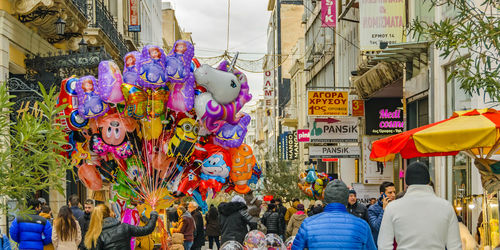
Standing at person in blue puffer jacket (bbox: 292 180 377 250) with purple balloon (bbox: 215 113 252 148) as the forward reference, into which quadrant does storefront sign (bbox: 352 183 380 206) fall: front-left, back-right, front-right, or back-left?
front-right

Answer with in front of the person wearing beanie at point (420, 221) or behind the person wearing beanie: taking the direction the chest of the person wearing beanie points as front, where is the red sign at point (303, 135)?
in front

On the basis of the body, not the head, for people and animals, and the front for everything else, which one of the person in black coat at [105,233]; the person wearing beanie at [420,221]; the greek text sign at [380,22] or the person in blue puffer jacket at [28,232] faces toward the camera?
the greek text sign

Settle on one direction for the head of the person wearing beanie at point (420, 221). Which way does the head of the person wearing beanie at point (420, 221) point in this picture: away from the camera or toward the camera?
away from the camera

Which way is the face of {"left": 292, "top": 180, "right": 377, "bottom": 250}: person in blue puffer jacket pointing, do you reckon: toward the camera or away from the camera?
away from the camera

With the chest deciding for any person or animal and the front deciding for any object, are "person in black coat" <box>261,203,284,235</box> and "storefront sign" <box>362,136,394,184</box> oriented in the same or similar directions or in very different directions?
very different directions

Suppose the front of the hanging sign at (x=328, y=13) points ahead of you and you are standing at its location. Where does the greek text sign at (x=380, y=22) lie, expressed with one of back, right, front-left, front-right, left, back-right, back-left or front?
front

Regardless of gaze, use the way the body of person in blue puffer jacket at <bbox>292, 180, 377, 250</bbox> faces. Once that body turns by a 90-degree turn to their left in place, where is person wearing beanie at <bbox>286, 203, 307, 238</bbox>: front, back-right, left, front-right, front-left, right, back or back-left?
right

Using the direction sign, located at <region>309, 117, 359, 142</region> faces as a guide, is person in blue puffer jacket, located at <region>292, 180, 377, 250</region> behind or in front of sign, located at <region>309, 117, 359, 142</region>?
in front

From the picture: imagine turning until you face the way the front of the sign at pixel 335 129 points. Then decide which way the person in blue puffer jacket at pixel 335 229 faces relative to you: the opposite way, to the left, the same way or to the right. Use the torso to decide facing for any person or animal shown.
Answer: the opposite way

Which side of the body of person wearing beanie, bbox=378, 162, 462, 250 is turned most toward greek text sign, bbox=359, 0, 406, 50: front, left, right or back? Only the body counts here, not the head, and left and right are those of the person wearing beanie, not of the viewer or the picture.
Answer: front
